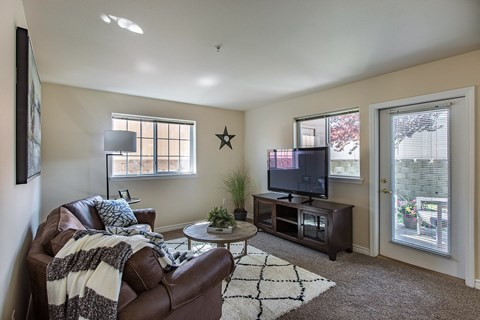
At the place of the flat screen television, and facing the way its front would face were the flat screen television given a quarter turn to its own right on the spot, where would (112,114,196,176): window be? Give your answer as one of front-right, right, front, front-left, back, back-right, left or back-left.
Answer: front-left

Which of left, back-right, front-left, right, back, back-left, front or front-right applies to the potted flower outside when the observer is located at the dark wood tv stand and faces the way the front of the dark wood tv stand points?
back-left

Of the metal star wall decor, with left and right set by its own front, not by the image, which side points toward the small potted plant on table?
front

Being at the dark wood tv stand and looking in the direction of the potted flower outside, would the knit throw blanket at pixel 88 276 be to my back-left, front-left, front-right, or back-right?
back-right

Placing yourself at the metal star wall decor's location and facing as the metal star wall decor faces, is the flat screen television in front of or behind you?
in front

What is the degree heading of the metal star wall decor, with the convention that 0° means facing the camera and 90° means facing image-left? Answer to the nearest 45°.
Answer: approximately 0°

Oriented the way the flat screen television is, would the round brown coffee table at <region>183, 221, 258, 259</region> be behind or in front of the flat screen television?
in front

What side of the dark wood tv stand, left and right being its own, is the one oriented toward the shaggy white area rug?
front

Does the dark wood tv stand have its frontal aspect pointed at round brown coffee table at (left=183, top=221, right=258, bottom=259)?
yes

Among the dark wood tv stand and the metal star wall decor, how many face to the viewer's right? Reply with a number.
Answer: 0
